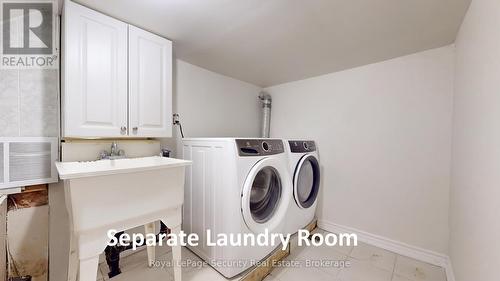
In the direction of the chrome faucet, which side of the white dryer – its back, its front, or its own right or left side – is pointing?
right

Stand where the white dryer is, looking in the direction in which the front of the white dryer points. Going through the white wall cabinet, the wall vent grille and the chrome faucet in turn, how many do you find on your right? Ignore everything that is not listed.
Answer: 3

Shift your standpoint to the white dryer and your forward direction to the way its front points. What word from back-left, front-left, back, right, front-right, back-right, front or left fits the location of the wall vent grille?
right

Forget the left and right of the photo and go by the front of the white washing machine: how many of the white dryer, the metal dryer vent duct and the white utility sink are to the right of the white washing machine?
1

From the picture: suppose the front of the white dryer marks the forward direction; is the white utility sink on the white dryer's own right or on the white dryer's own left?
on the white dryer's own right

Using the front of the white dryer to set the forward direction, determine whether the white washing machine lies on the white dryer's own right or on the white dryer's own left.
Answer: on the white dryer's own right

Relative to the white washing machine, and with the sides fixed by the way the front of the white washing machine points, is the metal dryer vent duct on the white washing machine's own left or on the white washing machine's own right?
on the white washing machine's own left

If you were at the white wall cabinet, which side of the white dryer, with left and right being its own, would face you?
right

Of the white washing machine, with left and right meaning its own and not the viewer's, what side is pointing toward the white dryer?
left

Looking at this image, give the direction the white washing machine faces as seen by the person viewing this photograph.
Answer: facing the viewer and to the right of the viewer

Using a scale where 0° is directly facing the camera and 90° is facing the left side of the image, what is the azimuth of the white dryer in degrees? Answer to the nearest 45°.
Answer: approximately 315°

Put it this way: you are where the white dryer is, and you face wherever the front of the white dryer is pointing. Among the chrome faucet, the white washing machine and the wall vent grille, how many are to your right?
3

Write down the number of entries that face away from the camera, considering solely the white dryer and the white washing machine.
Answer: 0

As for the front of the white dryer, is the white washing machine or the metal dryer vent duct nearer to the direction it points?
the white washing machine

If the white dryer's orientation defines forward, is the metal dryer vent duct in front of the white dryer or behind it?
behind
